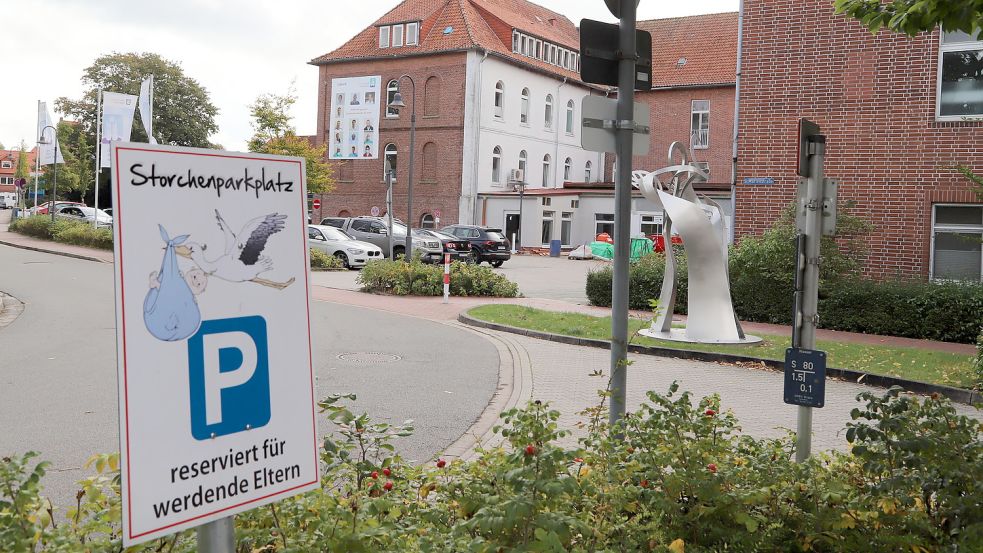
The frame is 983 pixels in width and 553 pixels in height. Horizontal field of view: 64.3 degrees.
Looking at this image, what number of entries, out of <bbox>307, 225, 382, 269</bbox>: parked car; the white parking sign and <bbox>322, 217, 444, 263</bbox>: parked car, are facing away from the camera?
0

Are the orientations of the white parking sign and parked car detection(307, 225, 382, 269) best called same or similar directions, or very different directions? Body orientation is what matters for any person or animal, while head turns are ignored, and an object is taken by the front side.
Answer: same or similar directions

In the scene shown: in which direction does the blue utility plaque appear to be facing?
toward the camera

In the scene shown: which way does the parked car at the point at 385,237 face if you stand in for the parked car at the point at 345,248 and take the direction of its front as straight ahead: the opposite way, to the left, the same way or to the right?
the same way

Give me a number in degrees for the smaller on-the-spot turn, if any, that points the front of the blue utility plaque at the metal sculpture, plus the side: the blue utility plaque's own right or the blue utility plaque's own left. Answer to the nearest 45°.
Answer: approximately 180°

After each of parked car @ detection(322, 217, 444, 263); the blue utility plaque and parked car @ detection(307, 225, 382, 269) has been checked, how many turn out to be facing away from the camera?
0

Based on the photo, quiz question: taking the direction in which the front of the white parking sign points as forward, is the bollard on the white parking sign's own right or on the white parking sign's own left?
on the white parking sign's own left

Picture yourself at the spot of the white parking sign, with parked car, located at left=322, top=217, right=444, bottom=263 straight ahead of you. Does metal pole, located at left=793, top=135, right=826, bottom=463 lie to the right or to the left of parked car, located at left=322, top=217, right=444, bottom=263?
right

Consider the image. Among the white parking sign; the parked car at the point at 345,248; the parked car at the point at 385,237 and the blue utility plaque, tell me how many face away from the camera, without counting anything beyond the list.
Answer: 0

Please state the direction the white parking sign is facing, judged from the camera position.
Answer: facing the viewer and to the right of the viewer

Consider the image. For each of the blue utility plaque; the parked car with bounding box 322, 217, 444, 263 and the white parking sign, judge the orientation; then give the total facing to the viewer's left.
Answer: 0

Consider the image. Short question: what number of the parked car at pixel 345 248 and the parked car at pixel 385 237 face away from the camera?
0
